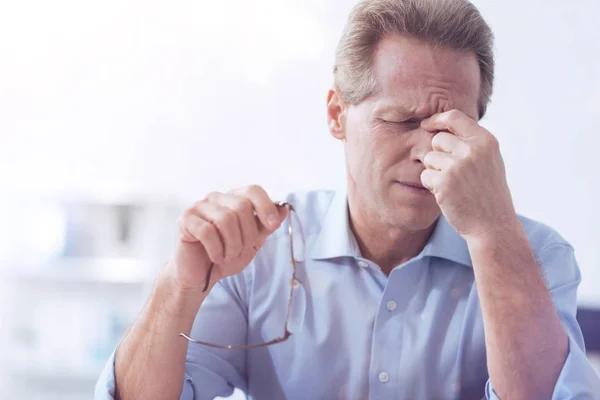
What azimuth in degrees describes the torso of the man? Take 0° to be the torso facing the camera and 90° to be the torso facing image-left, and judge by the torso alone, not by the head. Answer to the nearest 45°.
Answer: approximately 0°
